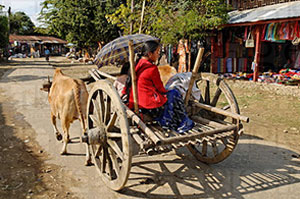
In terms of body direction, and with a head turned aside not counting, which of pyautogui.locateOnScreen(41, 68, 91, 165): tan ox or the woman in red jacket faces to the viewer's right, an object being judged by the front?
the woman in red jacket

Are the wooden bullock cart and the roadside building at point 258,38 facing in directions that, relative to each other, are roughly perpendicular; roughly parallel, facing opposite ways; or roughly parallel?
roughly perpendicular

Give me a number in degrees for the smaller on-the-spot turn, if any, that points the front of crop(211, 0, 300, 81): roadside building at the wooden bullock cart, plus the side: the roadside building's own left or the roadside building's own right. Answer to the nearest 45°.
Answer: approximately 45° to the roadside building's own left

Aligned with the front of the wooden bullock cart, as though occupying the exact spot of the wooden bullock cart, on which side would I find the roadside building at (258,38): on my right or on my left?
on my right

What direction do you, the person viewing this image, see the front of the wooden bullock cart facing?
facing away from the viewer and to the left of the viewer

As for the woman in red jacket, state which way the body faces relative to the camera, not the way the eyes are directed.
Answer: to the viewer's right

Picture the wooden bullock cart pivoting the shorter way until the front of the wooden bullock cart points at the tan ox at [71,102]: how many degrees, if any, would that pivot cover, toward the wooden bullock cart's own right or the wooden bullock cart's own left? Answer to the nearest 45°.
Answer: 0° — it already faces it

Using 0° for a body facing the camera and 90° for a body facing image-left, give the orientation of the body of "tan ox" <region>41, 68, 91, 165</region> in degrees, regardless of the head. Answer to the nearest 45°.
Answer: approximately 135°

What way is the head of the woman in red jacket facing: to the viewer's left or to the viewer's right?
to the viewer's right

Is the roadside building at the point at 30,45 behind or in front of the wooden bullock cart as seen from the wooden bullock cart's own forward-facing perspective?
in front

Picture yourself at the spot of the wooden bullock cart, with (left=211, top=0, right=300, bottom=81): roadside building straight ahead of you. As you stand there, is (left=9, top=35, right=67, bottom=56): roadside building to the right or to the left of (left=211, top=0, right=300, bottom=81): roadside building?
left

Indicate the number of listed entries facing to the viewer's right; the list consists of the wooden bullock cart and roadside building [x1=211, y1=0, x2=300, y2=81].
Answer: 0

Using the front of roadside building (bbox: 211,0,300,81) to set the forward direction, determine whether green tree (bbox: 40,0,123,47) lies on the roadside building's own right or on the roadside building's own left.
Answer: on the roadside building's own right
